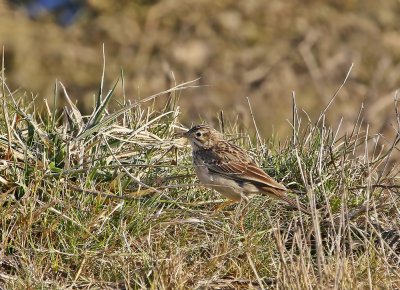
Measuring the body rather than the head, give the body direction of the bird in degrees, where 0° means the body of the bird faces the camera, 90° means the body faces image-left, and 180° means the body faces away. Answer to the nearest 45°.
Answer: approximately 90°
